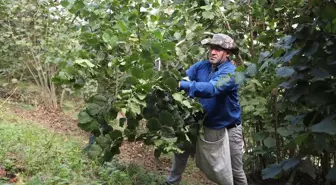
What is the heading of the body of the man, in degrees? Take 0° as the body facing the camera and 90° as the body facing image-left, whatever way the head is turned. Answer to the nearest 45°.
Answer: approximately 45°
